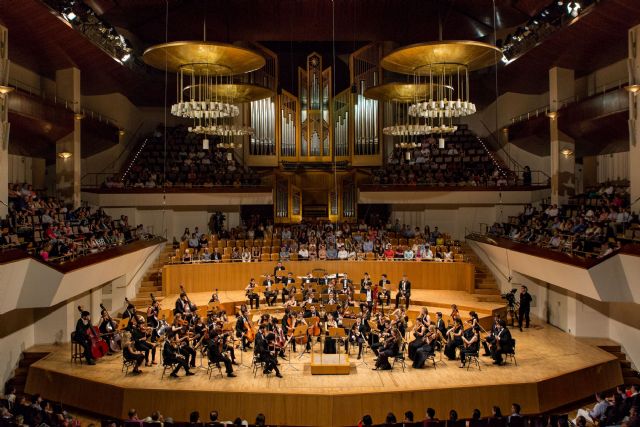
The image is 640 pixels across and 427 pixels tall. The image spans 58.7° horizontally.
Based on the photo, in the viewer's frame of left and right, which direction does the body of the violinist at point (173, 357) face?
facing to the right of the viewer

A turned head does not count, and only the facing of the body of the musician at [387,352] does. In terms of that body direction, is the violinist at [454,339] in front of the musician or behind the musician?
behind

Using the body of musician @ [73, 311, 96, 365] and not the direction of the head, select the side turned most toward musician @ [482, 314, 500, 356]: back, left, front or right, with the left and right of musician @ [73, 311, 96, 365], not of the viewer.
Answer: front

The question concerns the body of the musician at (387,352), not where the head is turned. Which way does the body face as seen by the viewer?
to the viewer's left

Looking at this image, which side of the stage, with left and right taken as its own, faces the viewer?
front

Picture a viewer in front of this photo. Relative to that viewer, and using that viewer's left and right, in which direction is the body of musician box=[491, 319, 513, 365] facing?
facing to the left of the viewer

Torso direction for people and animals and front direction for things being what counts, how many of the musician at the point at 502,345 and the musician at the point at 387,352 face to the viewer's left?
2

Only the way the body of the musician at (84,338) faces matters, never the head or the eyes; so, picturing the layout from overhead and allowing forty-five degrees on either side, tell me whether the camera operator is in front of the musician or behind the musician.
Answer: in front

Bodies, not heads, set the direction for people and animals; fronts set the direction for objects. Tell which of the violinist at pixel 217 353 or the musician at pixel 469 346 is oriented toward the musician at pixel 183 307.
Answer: the musician at pixel 469 346

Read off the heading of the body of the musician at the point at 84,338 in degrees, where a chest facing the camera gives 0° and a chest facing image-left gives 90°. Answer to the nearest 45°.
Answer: approximately 270°

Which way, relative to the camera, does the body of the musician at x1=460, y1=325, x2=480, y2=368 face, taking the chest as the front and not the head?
to the viewer's left

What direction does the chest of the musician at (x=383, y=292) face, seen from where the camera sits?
toward the camera

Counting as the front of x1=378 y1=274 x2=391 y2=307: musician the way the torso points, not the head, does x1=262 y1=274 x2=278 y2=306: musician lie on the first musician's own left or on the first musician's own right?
on the first musician's own right

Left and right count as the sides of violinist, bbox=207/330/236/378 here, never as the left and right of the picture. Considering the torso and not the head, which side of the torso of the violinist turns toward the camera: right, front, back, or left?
right

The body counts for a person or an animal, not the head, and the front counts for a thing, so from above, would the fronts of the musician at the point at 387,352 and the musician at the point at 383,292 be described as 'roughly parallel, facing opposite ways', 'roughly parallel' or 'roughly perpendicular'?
roughly perpendicular

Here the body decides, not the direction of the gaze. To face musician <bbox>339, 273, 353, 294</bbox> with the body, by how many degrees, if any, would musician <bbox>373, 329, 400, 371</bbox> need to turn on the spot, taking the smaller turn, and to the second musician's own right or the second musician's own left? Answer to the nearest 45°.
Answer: approximately 90° to the second musician's own right

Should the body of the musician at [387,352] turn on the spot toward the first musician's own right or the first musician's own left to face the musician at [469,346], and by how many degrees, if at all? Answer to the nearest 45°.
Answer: approximately 180°
